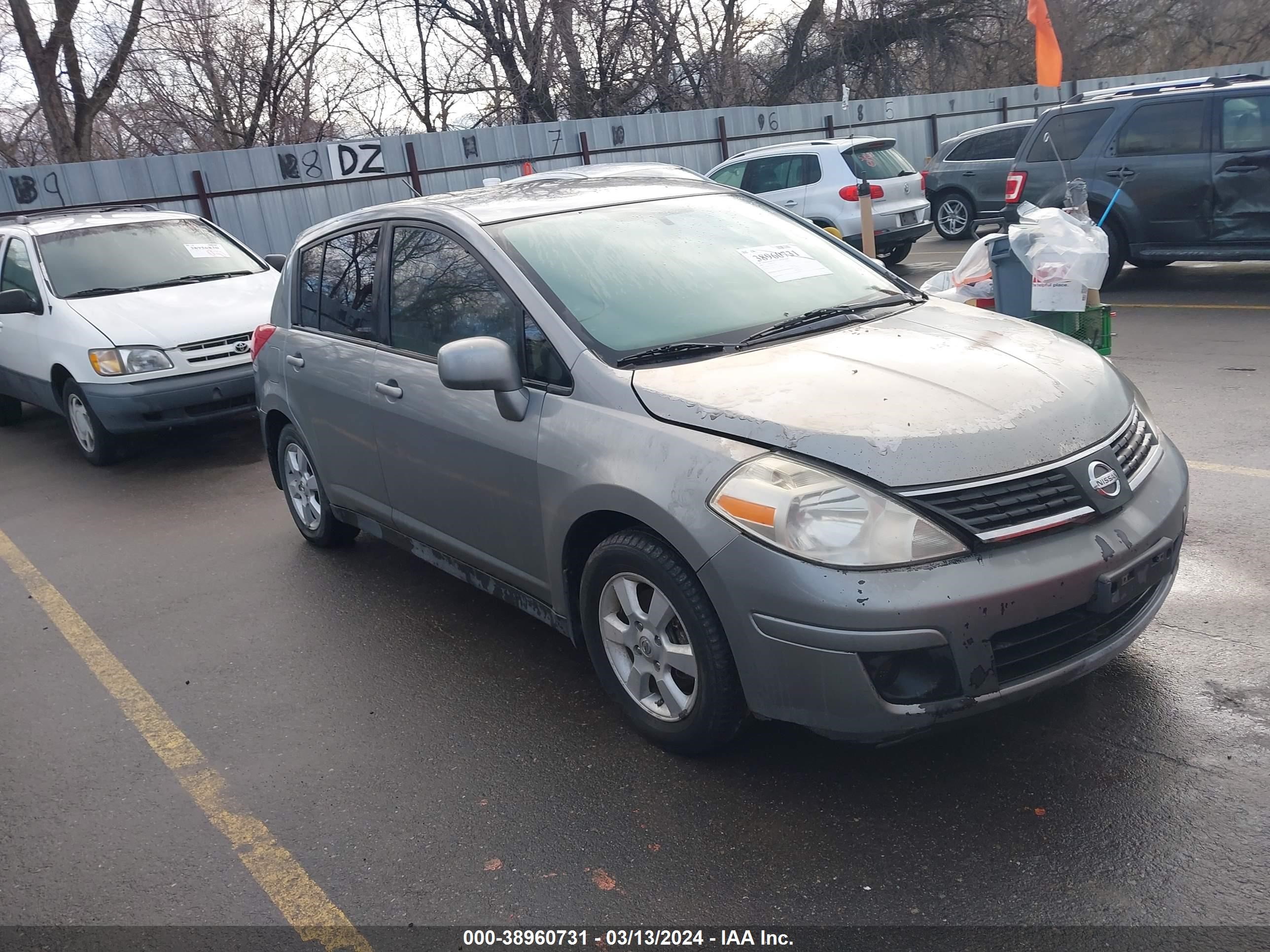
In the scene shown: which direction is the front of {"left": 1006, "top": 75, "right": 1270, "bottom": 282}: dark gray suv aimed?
to the viewer's right

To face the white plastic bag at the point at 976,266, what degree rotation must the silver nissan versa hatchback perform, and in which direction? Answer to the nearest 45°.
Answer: approximately 90° to its left

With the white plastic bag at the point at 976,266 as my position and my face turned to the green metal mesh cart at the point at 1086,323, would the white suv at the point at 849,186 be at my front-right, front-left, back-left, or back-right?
back-left

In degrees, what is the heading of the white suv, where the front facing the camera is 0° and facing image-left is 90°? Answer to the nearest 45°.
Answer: approximately 135°

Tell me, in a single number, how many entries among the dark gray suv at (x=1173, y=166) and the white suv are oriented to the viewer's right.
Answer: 1

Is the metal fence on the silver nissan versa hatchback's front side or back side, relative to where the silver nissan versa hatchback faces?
on the back side

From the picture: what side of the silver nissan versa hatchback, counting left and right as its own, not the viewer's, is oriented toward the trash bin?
left

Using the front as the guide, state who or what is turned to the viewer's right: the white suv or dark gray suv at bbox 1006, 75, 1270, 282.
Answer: the dark gray suv

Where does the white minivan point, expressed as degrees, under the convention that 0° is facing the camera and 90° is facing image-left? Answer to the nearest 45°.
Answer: approximately 315°

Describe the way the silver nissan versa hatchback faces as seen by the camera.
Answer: facing the viewer and to the right of the viewer

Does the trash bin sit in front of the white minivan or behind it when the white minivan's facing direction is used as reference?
in front

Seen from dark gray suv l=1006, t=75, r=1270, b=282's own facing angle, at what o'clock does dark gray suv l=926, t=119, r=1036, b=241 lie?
dark gray suv l=926, t=119, r=1036, b=241 is roughly at 8 o'clock from dark gray suv l=1006, t=75, r=1270, b=282.

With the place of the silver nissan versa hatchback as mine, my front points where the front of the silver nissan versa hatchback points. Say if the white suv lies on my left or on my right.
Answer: on my left
